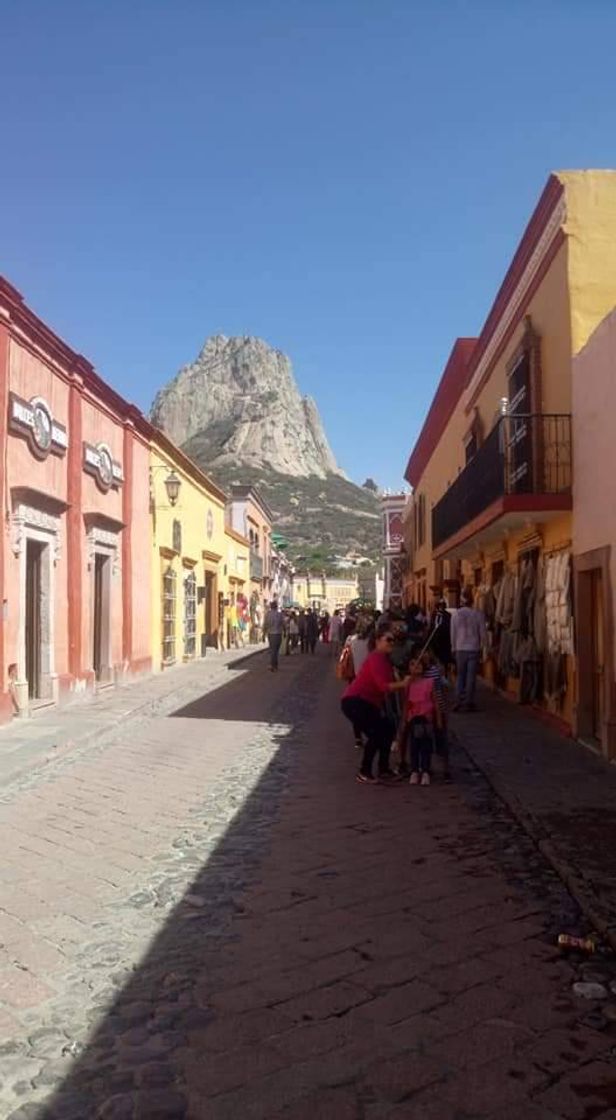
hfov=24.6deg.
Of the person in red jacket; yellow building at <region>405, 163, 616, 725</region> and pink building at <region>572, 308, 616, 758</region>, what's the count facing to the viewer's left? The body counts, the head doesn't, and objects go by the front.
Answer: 2

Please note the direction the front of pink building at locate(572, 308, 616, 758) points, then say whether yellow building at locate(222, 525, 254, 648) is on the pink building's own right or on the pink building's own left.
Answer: on the pink building's own right

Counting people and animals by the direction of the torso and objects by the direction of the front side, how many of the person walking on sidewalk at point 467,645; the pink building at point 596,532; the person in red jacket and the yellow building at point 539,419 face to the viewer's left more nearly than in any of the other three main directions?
2

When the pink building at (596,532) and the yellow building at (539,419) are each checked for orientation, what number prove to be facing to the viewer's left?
2

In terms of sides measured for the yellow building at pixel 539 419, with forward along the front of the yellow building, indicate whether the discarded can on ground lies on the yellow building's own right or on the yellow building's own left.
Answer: on the yellow building's own left

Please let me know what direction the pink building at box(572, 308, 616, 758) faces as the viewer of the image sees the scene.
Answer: facing to the left of the viewer

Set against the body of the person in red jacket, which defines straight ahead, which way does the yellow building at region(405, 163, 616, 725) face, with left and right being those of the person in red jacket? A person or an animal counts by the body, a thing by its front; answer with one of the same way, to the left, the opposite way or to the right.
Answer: the opposite way

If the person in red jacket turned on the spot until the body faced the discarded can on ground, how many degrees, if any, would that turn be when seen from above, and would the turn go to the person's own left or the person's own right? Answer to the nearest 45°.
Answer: approximately 90° to the person's own right

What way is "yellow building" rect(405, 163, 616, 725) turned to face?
to the viewer's left

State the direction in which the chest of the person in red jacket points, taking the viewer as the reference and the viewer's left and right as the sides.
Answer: facing to the right of the viewer

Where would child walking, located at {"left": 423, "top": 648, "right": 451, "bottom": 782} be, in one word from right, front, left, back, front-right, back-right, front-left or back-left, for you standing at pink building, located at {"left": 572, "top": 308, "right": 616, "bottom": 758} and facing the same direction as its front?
front-left
